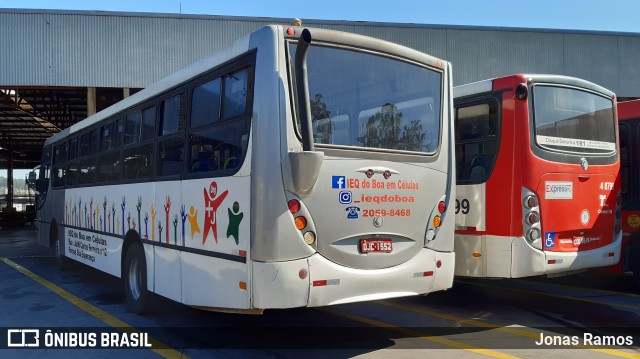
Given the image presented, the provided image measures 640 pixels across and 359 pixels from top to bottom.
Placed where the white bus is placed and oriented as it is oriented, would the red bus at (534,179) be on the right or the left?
on its right

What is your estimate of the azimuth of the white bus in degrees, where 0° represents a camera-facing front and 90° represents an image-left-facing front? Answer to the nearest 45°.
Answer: approximately 135°

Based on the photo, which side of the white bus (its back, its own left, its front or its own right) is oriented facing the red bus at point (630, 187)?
right

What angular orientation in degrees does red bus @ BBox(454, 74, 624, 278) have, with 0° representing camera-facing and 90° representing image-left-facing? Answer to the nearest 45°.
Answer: approximately 135°

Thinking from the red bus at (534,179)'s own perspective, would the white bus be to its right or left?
on its left

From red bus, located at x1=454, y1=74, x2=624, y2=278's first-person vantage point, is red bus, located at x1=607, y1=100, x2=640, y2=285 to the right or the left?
on its right

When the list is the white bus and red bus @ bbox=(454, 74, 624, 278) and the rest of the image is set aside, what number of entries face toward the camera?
0
